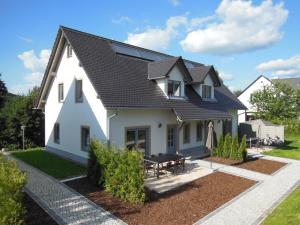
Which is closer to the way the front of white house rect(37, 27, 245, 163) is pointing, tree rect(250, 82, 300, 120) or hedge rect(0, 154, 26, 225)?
the hedge

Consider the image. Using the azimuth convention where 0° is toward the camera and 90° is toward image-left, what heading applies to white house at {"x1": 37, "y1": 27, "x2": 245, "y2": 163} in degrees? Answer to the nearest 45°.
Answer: approximately 315°

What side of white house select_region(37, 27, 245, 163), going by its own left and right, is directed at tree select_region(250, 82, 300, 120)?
left

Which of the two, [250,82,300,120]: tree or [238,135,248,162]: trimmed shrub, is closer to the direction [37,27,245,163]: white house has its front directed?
the trimmed shrub

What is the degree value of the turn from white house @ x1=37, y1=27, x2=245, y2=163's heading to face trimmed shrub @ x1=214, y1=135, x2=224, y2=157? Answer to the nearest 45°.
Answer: approximately 45° to its left

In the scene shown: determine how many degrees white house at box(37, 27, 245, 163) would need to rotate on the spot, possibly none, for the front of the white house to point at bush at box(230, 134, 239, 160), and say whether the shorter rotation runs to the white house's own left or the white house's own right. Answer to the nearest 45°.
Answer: approximately 45° to the white house's own left

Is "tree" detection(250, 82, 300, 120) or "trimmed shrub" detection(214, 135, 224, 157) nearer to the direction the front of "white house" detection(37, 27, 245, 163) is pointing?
the trimmed shrub

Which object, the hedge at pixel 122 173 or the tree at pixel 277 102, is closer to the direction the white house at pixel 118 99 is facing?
the hedge

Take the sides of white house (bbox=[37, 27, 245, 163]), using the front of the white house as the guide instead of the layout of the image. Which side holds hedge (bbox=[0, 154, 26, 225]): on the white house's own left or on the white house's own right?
on the white house's own right

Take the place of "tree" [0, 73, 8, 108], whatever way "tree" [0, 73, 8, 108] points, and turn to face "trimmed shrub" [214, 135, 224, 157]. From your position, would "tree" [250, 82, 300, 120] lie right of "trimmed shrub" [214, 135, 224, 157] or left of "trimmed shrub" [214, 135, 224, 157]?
left

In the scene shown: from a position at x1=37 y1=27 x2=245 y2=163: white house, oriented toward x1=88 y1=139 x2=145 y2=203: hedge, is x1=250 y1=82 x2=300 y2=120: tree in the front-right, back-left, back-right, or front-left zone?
back-left

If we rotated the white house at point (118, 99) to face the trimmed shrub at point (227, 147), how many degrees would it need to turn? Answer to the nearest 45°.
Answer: approximately 45° to its left

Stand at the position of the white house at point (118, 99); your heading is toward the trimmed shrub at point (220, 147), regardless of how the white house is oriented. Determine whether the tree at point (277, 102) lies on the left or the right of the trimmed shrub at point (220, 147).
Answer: left
